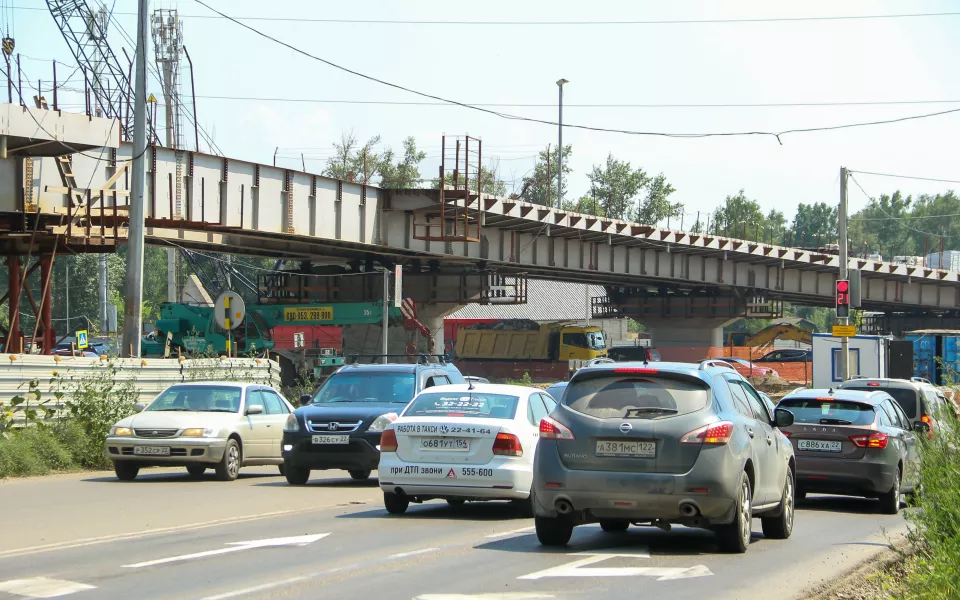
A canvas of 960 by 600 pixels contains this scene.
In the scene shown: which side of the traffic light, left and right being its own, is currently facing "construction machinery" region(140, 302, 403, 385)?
right

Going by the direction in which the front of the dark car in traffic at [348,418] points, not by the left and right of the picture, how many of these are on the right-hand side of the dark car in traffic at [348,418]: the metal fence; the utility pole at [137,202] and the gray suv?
2

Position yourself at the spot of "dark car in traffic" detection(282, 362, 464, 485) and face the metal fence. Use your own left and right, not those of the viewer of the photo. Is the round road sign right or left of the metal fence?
right

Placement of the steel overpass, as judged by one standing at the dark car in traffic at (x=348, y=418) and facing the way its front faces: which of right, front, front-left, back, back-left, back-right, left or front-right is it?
back-right

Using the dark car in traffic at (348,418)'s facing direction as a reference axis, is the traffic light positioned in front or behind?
behind

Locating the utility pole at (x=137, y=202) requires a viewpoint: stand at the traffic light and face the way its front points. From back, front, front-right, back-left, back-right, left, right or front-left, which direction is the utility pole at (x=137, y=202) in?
front-right

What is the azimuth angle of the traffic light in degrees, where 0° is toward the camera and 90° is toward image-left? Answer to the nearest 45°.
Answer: approximately 0°

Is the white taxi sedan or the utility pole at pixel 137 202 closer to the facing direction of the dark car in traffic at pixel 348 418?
the white taxi sedan

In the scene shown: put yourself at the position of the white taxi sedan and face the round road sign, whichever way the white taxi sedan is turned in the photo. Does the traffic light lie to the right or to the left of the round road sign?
right
